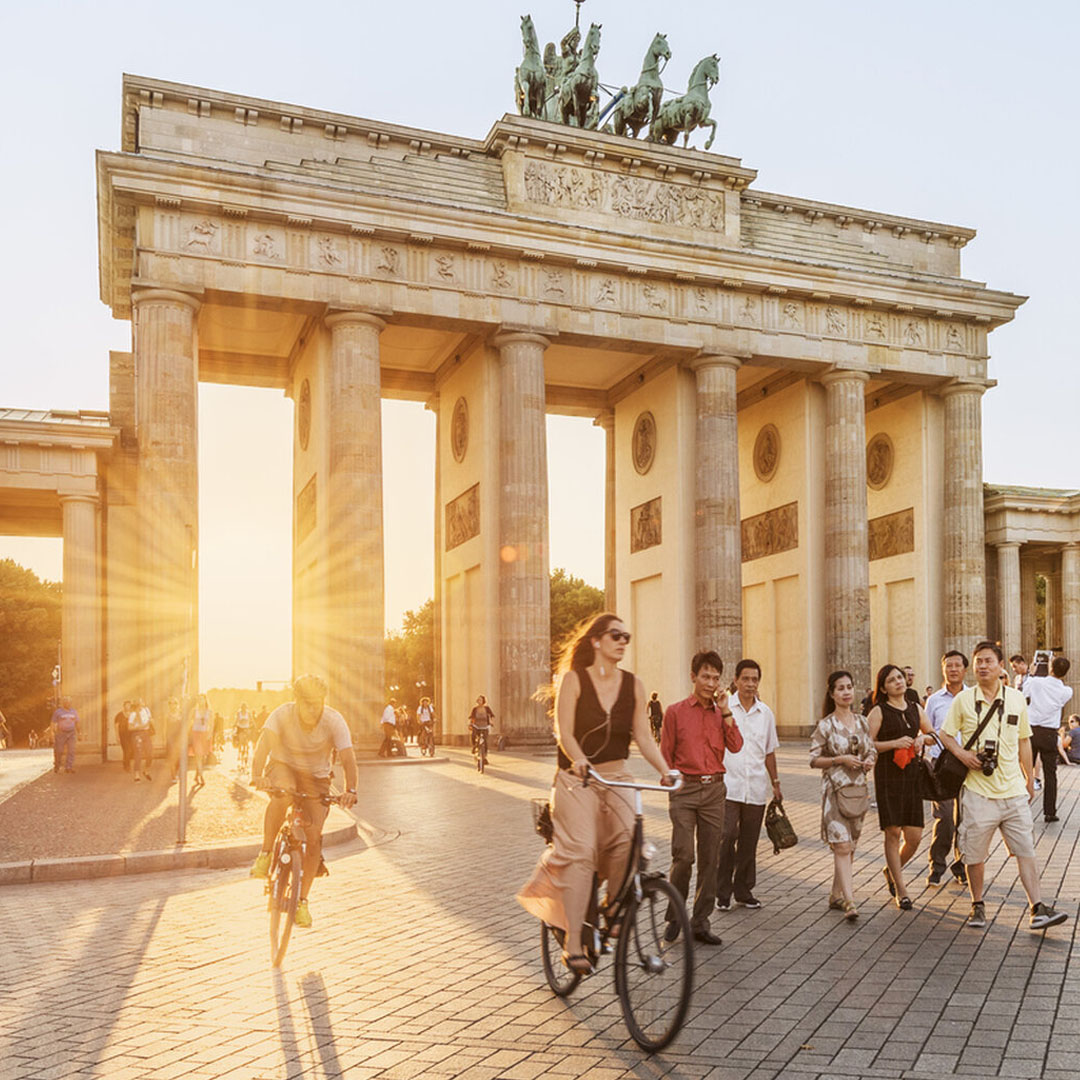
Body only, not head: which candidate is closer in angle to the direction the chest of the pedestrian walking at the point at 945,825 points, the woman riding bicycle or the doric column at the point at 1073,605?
the woman riding bicycle

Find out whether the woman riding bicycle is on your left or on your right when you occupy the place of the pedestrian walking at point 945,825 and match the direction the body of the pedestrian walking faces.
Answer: on your right

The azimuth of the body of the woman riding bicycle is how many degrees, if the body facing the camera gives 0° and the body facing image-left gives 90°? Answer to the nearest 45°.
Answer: approximately 315°

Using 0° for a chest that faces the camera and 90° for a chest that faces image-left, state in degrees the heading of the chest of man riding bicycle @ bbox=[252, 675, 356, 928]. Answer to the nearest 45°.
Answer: approximately 0°

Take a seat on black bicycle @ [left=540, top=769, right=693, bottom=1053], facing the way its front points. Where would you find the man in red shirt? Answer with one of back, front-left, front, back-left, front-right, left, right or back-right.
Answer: back-left

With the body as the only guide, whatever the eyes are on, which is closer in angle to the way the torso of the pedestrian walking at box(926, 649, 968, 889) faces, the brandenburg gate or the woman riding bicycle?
the woman riding bicycle

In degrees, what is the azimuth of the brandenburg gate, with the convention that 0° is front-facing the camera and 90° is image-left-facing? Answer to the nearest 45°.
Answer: approximately 315°

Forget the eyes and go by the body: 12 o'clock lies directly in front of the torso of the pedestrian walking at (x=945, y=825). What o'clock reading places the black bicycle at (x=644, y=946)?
The black bicycle is roughly at 2 o'clock from the pedestrian walking.
